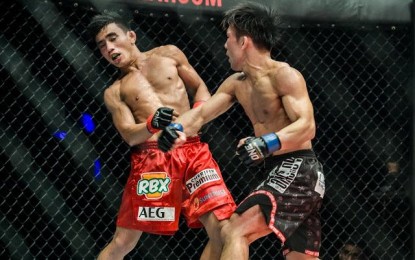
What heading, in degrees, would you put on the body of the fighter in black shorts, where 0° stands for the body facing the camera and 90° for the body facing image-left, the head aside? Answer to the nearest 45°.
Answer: approximately 45°
